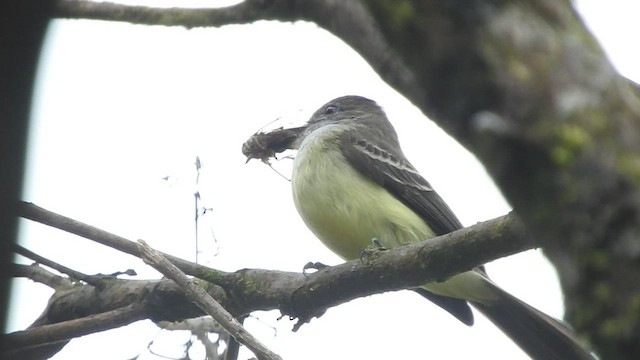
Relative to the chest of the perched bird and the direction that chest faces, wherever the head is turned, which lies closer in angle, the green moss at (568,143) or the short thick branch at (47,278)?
the short thick branch

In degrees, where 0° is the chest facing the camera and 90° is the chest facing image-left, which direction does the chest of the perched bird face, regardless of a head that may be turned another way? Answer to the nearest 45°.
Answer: approximately 90°

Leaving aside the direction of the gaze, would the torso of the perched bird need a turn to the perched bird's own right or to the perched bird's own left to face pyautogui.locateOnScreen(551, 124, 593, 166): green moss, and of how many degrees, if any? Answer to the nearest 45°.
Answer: approximately 90° to the perched bird's own left

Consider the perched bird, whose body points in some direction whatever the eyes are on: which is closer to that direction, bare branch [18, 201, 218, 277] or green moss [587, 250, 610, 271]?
the bare branch

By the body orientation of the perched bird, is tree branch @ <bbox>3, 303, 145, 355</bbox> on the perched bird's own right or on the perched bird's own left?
on the perched bird's own right

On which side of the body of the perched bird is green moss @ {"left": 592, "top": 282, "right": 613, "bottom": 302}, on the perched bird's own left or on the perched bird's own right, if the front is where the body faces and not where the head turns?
on the perched bird's own left

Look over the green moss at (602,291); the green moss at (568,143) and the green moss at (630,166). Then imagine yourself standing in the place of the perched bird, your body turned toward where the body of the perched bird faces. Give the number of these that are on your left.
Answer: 3

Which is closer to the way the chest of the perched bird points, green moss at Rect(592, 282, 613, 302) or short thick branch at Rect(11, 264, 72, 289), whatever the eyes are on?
the short thick branch

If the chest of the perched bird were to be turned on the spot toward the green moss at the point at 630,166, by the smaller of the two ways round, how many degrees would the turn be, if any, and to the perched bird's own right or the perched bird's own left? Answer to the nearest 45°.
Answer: approximately 90° to the perched bird's own left
